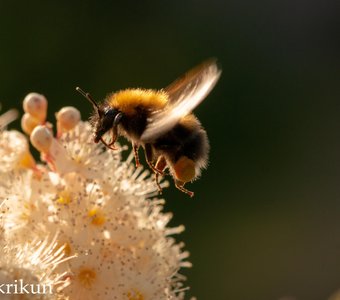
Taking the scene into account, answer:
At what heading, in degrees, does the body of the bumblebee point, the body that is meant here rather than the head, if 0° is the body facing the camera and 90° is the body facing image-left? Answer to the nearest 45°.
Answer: approximately 90°
